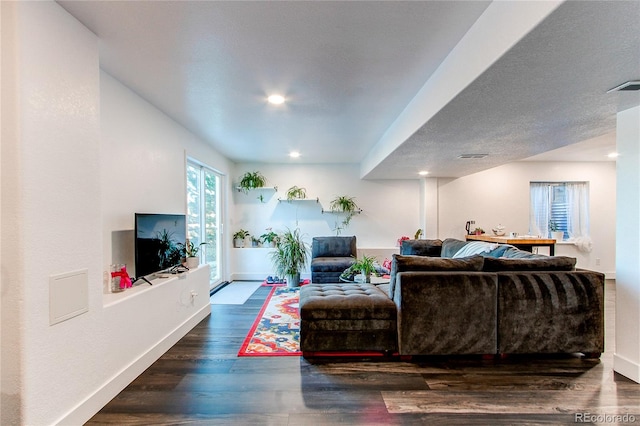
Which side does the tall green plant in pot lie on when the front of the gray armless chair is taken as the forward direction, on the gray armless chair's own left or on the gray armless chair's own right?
on the gray armless chair's own right

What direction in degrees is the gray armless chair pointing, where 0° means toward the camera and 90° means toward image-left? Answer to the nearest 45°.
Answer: approximately 0°

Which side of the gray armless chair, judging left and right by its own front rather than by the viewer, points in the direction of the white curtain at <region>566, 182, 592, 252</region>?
left

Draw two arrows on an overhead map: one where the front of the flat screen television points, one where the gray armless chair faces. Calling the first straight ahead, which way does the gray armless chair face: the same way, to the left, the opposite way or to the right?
to the right

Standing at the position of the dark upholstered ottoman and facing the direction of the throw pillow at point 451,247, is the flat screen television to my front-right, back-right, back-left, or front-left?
back-left

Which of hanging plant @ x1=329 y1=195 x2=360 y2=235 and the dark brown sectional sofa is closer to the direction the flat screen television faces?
the dark brown sectional sofa

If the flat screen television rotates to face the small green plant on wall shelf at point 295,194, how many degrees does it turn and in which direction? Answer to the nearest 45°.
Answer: approximately 90° to its left

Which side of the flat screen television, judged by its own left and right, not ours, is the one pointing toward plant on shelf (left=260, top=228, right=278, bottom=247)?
left

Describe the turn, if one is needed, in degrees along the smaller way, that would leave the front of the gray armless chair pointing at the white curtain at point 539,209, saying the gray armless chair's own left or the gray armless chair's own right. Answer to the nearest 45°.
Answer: approximately 90° to the gray armless chair's own left

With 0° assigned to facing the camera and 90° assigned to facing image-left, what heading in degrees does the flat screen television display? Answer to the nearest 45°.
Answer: approximately 315°

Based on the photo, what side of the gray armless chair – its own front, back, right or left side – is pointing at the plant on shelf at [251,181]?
right
